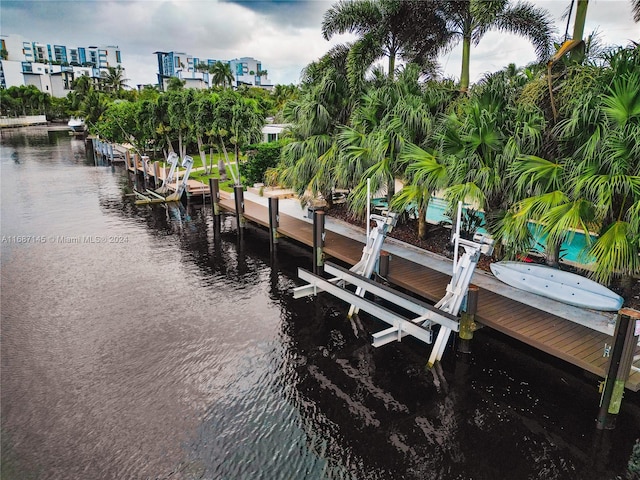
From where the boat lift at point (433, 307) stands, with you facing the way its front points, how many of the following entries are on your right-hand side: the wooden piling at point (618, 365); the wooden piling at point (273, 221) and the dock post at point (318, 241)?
2

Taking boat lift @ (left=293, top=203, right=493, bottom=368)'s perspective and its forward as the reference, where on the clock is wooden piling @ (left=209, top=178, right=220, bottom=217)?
The wooden piling is roughly at 3 o'clock from the boat lift.

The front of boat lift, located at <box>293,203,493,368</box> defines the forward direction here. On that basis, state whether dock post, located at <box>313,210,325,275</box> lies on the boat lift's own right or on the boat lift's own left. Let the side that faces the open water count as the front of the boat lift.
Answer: on the boat lift's own right

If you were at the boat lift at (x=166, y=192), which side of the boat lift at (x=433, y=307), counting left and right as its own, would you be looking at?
right

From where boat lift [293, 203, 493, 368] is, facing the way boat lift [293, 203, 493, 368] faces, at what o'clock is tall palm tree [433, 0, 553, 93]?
The tall palm tree is roughly at 5 o'clock from the boat lift.

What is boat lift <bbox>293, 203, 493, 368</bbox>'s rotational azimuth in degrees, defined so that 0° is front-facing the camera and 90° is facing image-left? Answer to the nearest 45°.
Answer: approximately 45°

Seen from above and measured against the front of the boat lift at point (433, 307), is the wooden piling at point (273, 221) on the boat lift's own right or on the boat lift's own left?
on the boat lift's own right

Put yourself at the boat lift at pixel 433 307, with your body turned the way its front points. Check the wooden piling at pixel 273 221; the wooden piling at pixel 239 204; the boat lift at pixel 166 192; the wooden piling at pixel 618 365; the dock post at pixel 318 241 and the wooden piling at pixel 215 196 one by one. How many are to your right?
5

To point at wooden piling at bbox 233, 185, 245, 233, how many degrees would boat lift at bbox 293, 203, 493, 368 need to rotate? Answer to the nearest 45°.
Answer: approximately 90° to its right
